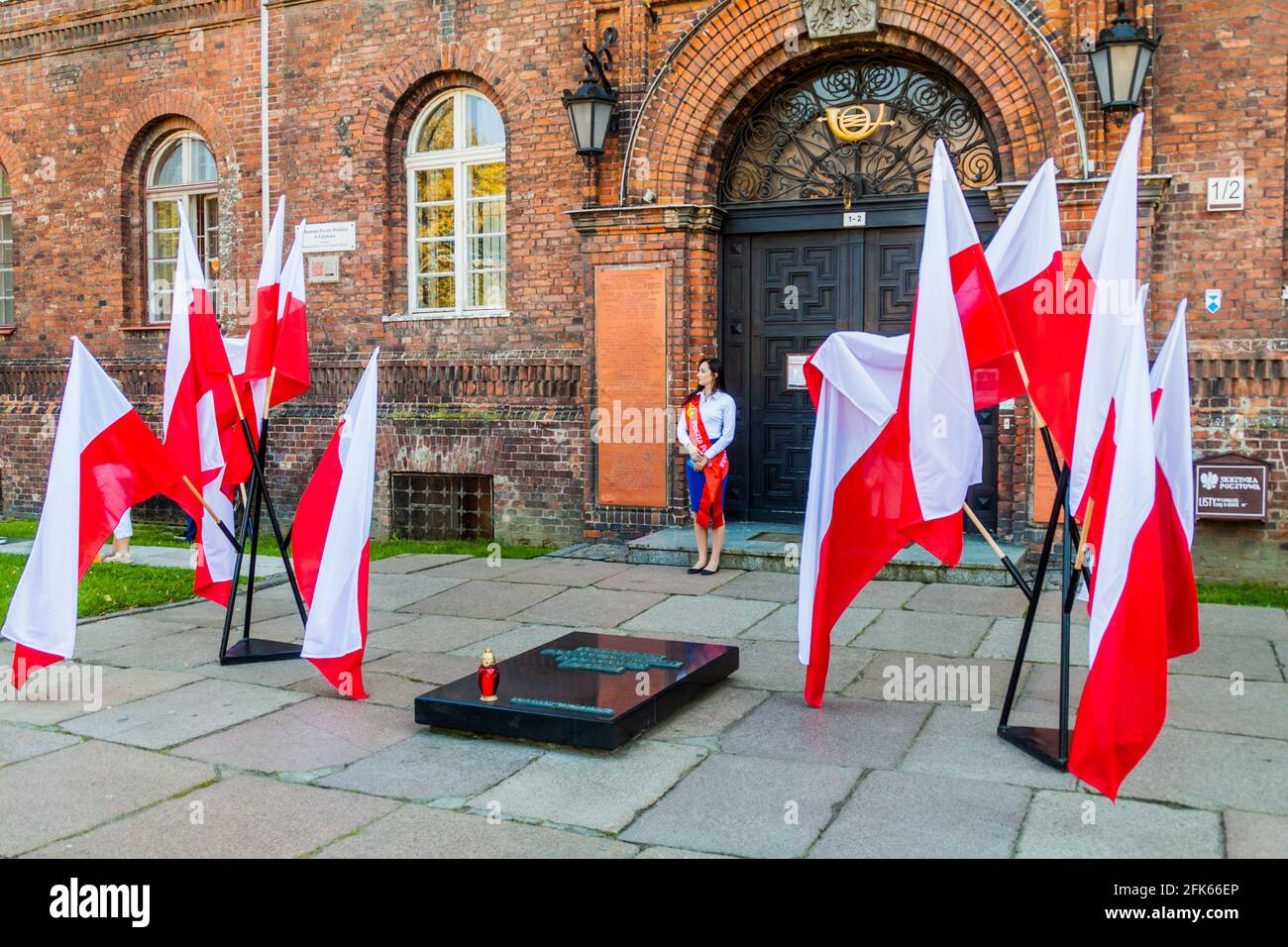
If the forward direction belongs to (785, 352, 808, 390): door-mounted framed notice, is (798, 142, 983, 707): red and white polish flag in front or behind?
in front

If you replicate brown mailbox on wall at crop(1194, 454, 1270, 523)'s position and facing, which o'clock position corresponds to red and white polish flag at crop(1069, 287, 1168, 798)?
The red and white polish flag is roughly at 12 o'clock from the brown mailbox on wall.

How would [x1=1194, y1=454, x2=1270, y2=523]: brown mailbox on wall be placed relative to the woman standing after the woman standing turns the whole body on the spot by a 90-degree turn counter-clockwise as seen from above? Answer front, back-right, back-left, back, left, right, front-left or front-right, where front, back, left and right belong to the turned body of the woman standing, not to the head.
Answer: front-left

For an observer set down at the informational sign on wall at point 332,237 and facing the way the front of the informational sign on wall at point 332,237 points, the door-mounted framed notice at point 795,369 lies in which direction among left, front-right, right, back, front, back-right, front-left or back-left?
front-left

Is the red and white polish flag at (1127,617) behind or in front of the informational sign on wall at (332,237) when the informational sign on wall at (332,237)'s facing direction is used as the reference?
in front

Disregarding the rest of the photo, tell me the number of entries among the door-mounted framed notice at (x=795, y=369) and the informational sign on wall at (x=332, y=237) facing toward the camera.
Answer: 2

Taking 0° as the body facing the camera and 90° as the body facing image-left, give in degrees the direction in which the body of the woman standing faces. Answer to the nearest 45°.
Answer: approximately 45°
